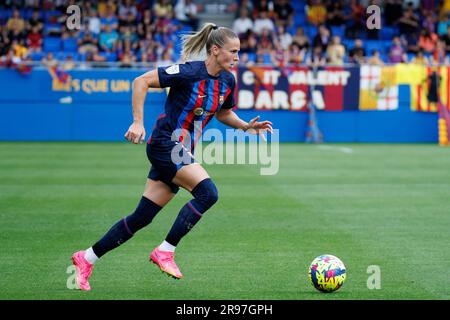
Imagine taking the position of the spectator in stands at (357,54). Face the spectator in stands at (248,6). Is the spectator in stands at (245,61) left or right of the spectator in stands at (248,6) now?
left

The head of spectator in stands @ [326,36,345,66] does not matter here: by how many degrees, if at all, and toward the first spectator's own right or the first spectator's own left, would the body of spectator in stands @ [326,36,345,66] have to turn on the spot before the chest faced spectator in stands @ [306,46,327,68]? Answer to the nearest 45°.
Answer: approximately 45° to the first spectator's own right

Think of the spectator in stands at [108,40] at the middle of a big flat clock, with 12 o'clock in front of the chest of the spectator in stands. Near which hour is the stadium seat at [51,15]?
The stadium seat is roughly at 5 o'clock from the spectator in stands.

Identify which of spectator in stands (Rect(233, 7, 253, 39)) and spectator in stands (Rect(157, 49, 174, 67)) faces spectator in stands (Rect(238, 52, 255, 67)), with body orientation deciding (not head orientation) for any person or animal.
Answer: spectator in stands (Rect(233, 7, 253, 39))

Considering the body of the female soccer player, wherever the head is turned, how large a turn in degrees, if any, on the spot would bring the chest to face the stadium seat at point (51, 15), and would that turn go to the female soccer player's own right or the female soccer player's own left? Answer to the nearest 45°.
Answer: approximately 135° to the female soccer player's own left

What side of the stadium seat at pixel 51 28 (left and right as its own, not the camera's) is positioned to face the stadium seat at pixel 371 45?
left

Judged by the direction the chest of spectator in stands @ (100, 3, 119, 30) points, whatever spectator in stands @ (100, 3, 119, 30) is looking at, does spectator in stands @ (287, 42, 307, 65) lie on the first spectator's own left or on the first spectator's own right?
on the first spectator's own left

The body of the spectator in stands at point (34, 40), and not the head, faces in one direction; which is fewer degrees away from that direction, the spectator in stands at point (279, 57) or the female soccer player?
the female soccer player
